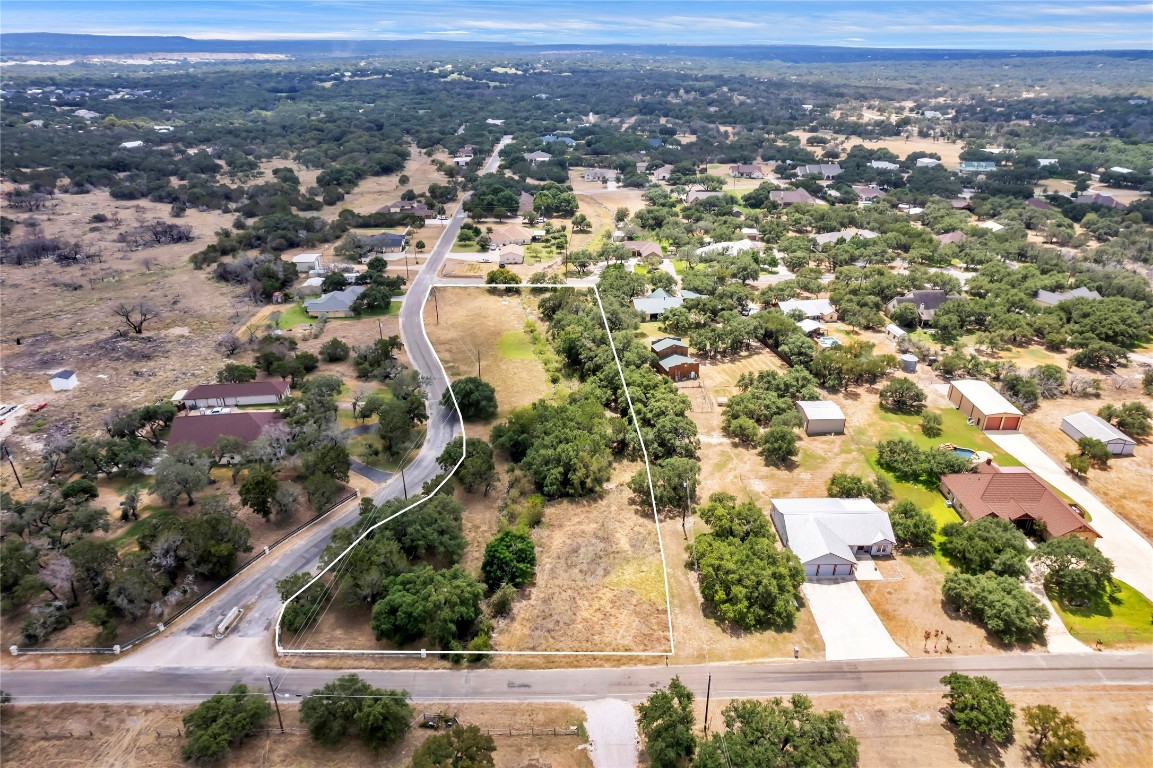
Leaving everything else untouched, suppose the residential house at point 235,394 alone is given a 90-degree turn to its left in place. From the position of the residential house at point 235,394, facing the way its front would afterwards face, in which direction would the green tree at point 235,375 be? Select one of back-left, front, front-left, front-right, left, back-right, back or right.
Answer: left

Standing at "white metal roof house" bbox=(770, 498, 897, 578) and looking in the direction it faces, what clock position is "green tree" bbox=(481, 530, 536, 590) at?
The green tree is roughly at 2 o'clock from the white metal roof house.

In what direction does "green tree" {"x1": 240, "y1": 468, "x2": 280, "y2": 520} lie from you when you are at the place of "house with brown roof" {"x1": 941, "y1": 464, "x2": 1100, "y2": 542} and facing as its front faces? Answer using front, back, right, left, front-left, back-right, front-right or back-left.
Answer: right

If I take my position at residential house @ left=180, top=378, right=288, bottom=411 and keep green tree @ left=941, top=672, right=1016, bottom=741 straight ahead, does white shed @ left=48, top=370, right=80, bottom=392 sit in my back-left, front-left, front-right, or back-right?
back-right

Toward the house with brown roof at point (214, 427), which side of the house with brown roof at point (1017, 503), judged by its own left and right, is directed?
right

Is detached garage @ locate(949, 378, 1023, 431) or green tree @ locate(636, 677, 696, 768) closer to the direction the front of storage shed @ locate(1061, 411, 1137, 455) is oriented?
the green tree

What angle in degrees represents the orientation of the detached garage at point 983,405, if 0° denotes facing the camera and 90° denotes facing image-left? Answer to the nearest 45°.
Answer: approximately 315°

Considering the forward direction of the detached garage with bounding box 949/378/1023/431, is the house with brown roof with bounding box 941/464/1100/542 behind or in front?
in front

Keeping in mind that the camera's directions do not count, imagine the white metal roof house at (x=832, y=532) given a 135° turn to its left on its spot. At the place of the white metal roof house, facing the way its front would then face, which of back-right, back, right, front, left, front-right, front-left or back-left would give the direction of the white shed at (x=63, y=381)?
back-left

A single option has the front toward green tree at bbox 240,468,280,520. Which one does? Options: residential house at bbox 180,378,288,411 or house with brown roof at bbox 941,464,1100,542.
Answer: the residential house

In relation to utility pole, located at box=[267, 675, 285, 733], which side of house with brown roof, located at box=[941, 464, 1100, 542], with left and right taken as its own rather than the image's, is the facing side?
right

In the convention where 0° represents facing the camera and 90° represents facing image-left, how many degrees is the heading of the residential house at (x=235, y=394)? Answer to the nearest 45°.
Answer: approximately 0°
